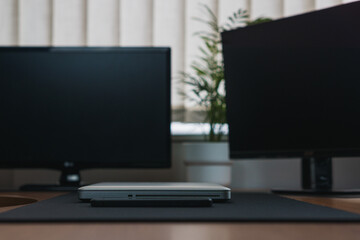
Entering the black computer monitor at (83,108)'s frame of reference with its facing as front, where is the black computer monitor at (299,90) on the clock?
the black computer monitor at (299,90) is roughly at 10 o'clock from the black computer monitor at (83,108).

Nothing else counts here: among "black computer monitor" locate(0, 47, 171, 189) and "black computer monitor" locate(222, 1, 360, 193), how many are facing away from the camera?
0

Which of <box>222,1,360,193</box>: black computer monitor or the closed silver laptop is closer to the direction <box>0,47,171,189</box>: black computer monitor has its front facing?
the closed silver laptop

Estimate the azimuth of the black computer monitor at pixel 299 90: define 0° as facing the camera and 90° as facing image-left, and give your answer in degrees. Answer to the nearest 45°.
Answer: approximately 45°

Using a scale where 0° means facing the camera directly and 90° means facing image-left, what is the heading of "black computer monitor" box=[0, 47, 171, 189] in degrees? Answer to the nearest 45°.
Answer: approximately 0°

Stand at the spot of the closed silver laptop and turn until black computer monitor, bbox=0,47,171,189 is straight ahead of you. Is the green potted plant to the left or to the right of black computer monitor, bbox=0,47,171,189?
right

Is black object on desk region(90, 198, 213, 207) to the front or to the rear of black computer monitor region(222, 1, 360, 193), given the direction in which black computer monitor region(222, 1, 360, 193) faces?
to the front

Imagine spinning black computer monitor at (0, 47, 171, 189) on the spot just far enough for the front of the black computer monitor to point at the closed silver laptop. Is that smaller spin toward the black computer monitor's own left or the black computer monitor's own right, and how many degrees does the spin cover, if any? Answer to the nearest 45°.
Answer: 0° — it already faces it
